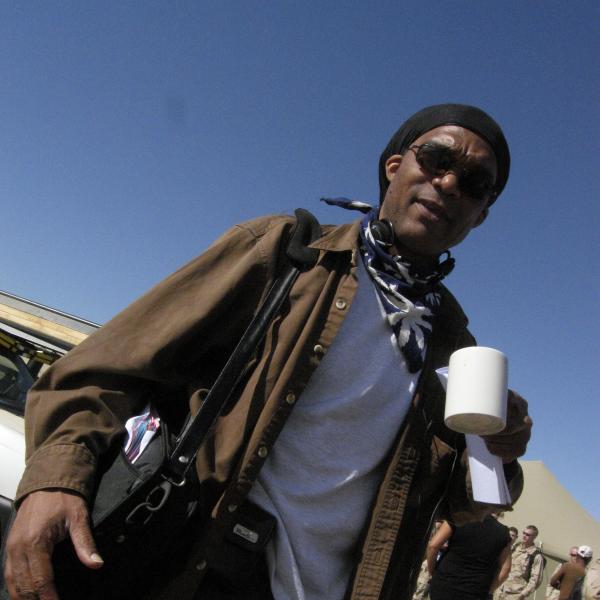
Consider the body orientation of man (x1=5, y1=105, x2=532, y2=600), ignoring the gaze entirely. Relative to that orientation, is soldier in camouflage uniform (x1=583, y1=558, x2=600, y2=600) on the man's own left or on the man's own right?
on the man's own left

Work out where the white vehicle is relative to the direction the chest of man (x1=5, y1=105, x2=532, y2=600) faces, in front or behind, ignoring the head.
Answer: behind

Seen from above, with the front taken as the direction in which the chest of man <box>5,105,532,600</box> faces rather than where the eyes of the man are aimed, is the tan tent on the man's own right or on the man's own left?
on the man's own left

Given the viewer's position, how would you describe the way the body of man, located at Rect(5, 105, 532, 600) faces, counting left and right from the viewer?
facing the viewer and to the right of the viewer
